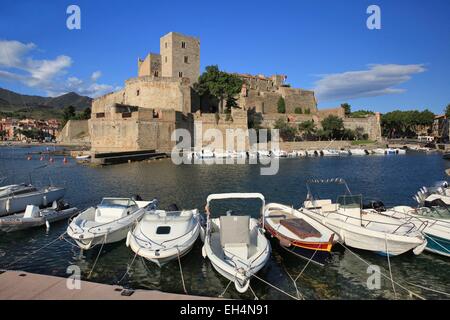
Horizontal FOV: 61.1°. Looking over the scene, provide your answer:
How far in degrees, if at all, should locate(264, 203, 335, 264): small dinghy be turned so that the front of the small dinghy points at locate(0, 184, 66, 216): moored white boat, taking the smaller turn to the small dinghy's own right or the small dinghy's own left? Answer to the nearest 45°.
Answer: approximately 135° to the small dinghy's own right

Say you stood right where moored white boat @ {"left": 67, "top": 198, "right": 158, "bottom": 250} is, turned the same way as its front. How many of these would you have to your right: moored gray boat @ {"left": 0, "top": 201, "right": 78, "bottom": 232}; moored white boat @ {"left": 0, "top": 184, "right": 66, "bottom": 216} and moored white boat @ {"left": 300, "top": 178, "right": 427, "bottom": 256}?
2

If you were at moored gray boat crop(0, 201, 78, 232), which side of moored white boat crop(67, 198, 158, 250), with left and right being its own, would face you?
right

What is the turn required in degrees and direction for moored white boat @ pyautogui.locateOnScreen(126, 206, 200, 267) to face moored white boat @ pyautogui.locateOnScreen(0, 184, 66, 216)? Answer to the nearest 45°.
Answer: approximately 135° to its right

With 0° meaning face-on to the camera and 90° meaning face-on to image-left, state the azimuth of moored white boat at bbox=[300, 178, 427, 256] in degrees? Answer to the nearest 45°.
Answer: approximately 315°

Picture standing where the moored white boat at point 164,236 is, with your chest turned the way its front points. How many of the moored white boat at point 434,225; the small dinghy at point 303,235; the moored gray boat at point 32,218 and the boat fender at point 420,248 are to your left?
3

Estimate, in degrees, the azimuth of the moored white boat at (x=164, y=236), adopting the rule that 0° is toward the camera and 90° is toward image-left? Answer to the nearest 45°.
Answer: approximately 0°

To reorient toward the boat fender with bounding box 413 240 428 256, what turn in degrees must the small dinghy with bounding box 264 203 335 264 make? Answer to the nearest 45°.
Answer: approximately 45° to its left

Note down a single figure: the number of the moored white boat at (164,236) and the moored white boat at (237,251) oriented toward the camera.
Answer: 2
